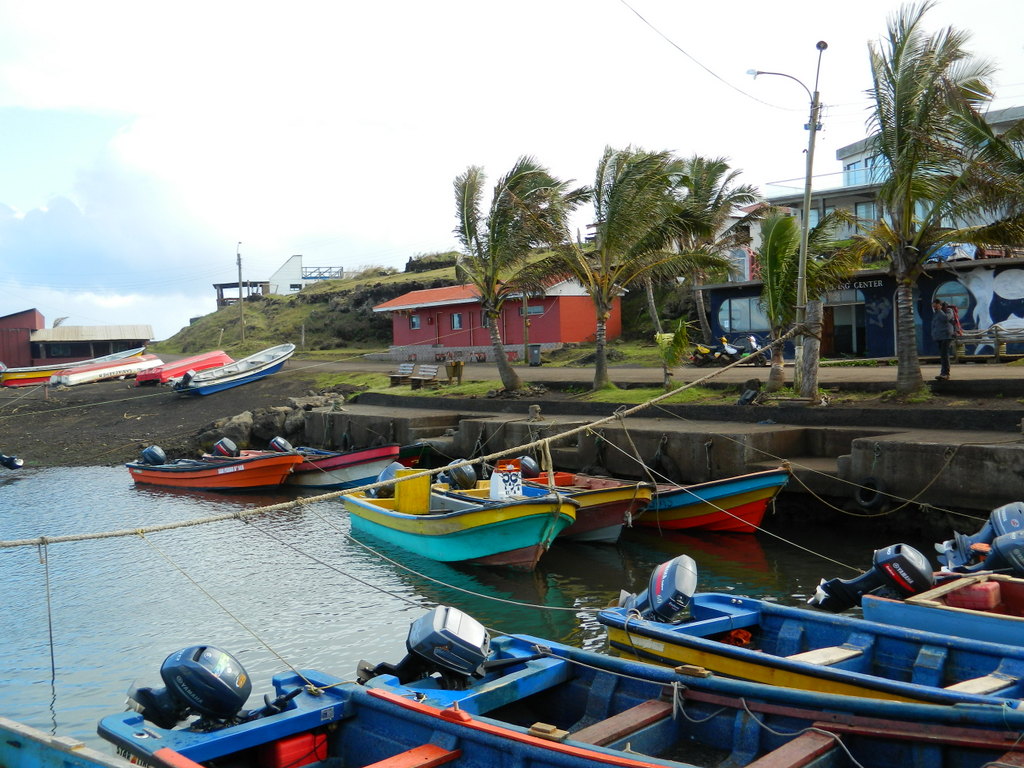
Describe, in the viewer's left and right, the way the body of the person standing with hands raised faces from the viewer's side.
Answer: facing to the left of the viewer

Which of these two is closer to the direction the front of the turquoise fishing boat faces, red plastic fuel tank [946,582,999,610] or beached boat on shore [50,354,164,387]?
the red plastic fuel tank

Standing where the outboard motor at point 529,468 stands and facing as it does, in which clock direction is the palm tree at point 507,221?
The palm tree is roughly at 9 o'clock from the outboard motor.

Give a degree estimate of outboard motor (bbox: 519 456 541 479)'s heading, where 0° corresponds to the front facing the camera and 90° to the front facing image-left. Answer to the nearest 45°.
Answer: approximately 270°

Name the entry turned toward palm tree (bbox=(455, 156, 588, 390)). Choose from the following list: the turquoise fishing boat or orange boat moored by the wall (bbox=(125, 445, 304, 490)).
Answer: the orange boat moored by the wall

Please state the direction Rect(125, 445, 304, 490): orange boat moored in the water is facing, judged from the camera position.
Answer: facing to the right of the viewer

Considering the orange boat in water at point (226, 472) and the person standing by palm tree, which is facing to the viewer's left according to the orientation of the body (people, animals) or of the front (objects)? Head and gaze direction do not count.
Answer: the person standing by palm tree

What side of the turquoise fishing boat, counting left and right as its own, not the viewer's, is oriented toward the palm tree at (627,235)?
left
